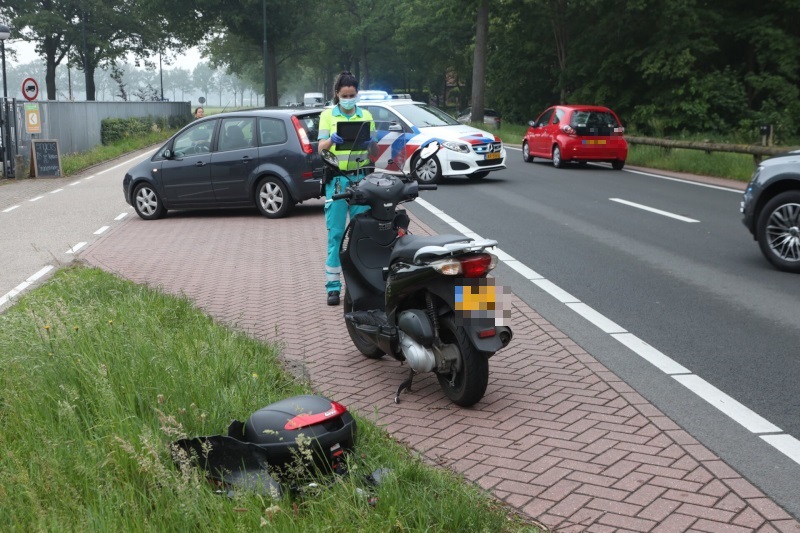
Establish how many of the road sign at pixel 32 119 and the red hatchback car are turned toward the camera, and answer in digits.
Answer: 1

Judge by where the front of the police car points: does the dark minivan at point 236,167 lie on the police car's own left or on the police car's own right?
on the police car's own right

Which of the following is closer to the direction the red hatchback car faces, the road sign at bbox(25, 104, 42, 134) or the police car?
the road sign

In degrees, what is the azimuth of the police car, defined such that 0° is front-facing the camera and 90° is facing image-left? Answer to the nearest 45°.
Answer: approximately 315°

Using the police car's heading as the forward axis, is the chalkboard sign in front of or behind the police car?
behind

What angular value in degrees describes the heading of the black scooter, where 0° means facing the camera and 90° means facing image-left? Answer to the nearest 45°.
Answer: approximately 135°

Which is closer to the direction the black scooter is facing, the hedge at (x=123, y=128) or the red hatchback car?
the hedge

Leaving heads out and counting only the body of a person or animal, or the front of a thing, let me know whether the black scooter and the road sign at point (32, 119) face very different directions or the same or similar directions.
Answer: very different directions

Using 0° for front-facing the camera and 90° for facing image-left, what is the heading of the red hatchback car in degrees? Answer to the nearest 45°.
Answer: approximately 135°
